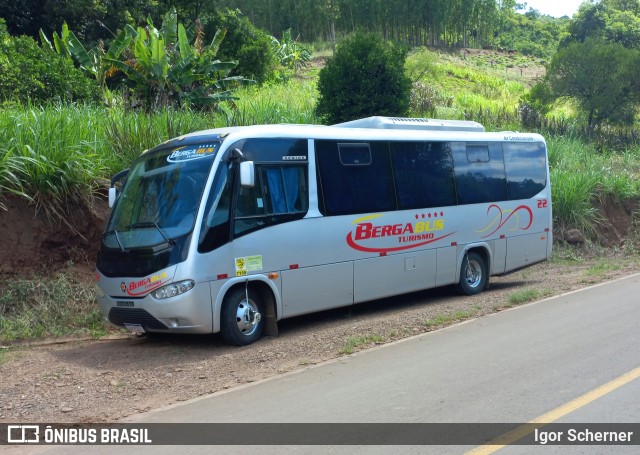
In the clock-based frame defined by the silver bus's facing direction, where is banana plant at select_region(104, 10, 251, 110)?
The banana plant is roughly at 4 o'clock from the silver bus.

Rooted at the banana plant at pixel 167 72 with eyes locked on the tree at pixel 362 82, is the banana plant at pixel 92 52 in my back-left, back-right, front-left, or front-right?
back-left

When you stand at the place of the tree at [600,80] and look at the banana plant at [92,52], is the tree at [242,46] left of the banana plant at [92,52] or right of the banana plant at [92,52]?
right

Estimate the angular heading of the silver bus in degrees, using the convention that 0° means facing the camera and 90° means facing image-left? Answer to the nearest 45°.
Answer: approximately 45°

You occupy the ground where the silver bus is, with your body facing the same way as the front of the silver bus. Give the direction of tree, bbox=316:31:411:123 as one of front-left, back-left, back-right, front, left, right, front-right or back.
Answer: back-right

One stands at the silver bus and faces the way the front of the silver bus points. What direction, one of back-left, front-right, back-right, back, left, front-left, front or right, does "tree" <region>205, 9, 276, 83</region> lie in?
back-right

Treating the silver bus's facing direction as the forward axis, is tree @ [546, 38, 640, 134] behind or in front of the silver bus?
behind
